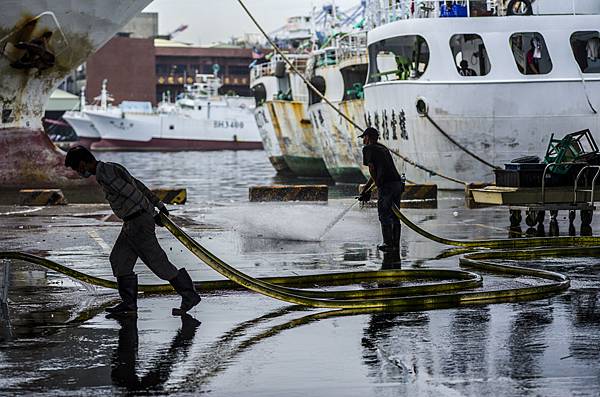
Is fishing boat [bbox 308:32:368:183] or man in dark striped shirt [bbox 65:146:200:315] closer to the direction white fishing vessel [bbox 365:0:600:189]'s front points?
the fishing boat

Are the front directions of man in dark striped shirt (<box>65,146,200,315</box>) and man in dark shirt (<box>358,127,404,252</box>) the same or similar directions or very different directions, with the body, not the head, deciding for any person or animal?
same or similar directions

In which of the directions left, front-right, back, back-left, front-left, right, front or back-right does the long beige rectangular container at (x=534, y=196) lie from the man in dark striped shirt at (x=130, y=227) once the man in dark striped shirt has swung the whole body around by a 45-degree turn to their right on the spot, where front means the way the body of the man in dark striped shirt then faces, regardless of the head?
right

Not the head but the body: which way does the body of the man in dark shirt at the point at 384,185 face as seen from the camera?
to the viewer's left

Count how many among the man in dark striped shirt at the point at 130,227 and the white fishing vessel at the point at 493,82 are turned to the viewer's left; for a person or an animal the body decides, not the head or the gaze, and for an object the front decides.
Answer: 1

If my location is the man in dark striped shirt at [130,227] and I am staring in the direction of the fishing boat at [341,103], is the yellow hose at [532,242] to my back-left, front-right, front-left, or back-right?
front-right

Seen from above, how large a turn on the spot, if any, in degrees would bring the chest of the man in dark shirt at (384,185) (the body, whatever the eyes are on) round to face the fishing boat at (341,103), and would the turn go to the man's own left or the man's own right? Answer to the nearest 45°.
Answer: approximately 90° to the man's own right
